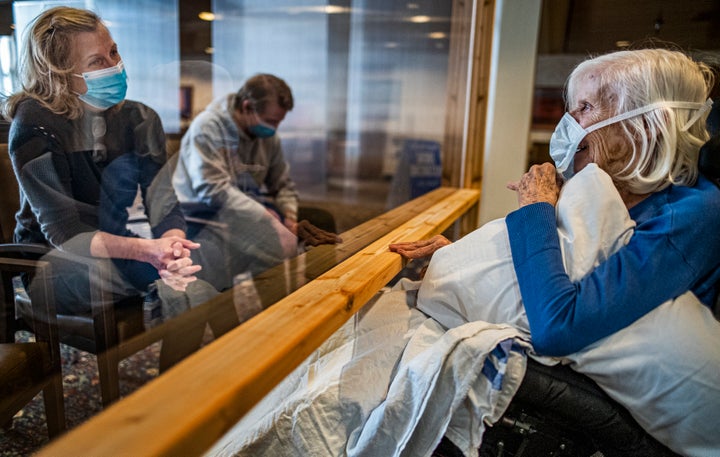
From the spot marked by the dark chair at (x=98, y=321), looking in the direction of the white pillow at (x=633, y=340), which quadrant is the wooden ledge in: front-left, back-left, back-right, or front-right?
front-right

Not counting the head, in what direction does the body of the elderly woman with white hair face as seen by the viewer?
to the viewer's left

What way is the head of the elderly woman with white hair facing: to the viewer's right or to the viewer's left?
to the viewer's left

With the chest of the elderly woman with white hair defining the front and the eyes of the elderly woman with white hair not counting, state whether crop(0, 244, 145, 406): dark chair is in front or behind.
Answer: in front

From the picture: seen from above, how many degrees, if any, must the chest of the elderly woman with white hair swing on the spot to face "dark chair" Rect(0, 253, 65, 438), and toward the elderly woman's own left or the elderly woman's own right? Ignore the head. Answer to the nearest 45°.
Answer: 0° — they already face it
